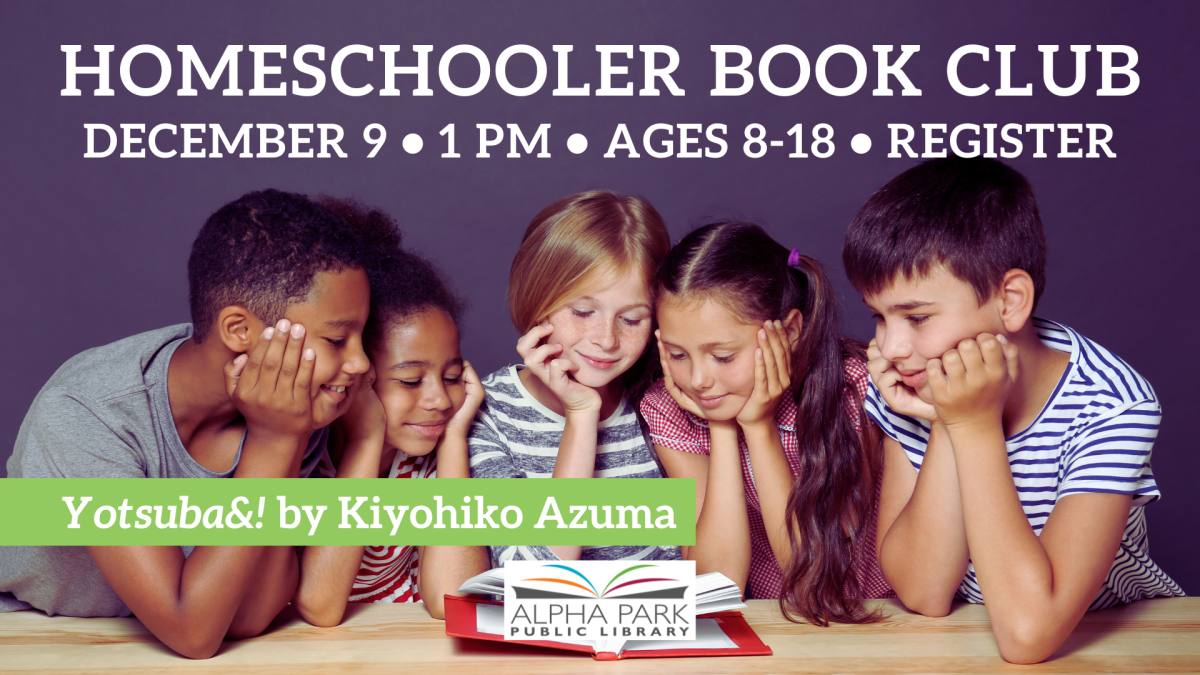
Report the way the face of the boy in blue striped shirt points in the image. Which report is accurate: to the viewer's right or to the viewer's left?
to the viewer's left

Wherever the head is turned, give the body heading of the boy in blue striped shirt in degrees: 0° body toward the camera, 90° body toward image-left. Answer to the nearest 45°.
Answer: approximately 45°

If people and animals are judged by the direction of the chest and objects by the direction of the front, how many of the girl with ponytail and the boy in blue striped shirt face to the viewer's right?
0

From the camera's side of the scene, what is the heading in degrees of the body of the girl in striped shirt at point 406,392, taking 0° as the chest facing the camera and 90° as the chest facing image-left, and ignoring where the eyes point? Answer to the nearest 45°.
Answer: approximately 315°

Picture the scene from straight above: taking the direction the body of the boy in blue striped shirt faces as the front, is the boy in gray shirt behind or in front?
in front

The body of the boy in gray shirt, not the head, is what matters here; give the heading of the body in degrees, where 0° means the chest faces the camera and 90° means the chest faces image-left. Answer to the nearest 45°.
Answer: approximately 315°

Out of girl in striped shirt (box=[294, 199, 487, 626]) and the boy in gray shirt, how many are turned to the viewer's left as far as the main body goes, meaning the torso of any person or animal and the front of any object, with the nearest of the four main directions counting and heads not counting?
0
